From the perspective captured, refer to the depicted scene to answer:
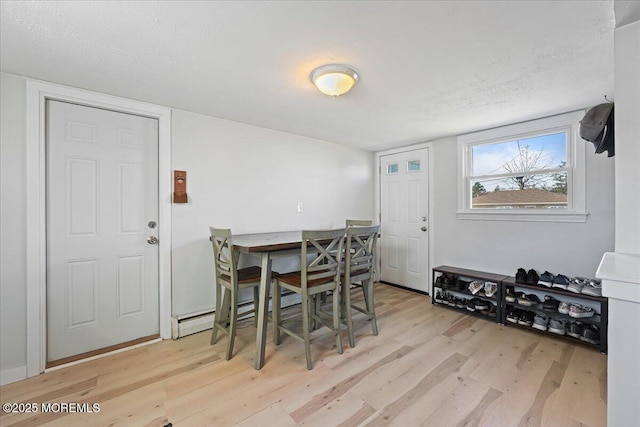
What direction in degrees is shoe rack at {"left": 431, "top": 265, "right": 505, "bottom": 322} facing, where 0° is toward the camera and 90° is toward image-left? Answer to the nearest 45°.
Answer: approximately 45°

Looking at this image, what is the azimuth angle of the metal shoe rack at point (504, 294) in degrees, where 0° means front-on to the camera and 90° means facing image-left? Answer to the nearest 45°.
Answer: approximately 45°

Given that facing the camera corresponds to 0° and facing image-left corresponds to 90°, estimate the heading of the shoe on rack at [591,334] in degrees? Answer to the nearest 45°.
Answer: approximately 45°

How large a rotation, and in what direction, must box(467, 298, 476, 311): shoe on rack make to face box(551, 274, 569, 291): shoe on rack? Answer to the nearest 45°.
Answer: approximately 135° to its left

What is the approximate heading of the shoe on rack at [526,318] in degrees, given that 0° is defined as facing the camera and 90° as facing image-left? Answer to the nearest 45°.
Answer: approximately 45°

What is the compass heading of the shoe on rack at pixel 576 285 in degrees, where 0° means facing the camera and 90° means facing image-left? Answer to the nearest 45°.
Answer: approximately 45°
